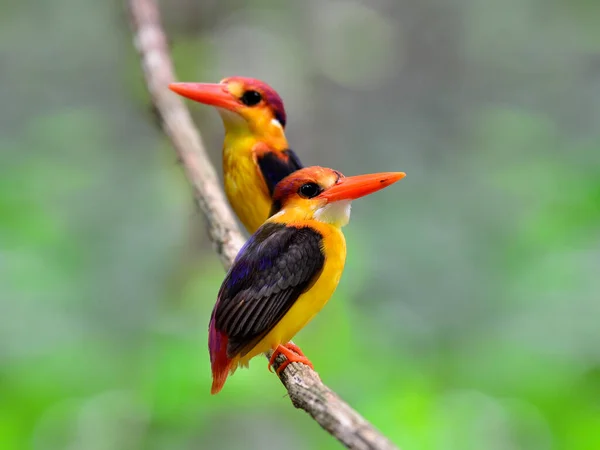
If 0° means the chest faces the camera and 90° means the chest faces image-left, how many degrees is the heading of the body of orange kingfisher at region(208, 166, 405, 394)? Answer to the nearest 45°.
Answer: approximately 270°

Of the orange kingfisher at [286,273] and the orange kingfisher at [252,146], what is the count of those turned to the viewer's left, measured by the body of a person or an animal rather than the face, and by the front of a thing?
1

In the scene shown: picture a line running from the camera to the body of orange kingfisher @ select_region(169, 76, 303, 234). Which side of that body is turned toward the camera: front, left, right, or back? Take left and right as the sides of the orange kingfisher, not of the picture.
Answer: left

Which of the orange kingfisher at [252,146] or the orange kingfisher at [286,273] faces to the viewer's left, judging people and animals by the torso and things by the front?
the orange kingfisher at [252,146]

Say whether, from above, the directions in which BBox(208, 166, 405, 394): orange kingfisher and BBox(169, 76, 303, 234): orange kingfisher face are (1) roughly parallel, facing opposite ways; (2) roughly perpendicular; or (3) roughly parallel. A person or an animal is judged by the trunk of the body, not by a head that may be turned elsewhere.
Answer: roughly parallel, facing opposite ways
